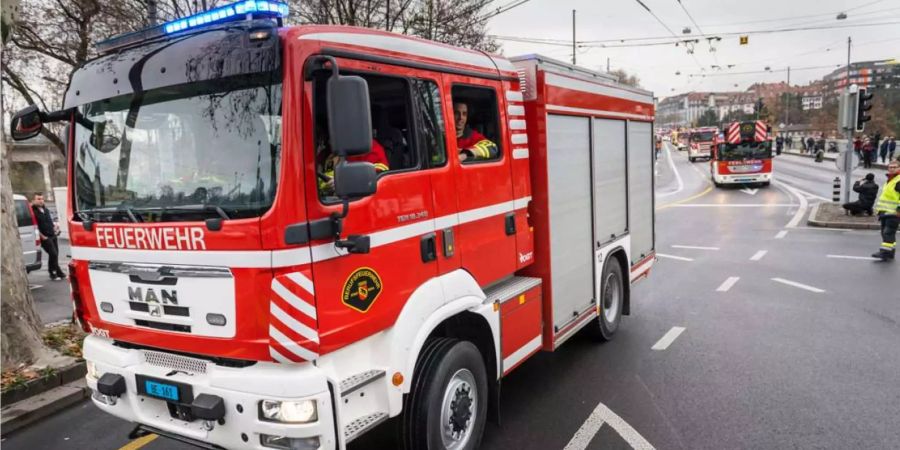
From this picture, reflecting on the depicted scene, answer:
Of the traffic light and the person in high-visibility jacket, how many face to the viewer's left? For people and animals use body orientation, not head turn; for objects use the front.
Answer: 1

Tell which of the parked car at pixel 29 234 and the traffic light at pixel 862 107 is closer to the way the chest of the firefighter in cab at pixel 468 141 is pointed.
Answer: the parked car

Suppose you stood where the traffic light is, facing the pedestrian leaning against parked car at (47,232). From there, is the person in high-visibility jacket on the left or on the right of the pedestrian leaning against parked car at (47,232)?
left

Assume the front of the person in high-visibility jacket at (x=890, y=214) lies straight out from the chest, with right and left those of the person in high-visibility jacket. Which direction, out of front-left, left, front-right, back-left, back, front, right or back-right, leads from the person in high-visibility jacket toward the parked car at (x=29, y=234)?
front-left

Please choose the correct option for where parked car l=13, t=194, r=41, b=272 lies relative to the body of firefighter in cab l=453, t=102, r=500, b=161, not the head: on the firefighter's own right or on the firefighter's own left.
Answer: on the firefighter's own right

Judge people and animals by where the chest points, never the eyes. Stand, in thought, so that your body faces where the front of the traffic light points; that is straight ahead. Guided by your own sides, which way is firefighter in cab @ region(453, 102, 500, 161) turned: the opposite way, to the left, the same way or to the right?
to the right

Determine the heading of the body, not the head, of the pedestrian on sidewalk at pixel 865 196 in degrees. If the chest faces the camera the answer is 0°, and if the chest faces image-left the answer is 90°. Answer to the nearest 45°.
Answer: approximately 90°

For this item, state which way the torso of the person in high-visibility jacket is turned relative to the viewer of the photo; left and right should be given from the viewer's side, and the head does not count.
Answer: facing to the left of the viewer

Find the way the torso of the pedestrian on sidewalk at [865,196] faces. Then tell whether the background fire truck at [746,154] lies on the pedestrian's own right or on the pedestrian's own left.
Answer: on the pedestrian's own right
